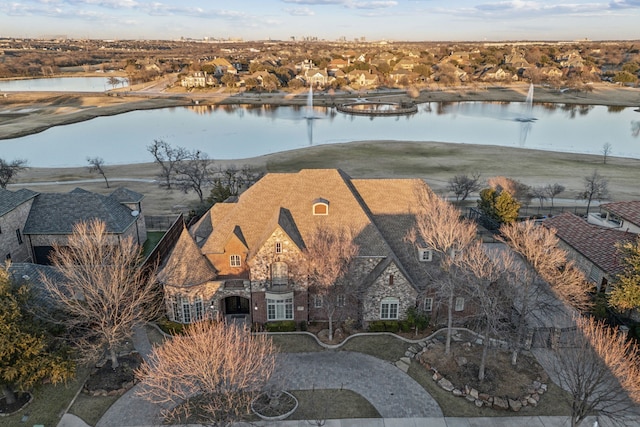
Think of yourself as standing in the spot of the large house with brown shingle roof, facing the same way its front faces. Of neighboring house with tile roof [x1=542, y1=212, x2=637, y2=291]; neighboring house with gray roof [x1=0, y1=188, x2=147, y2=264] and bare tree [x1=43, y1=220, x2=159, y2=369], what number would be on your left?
1

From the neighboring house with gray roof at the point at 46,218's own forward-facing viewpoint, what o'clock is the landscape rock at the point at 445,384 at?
The landscape rock is roughly at 11 o'clock from the neighboring house with gray roof.

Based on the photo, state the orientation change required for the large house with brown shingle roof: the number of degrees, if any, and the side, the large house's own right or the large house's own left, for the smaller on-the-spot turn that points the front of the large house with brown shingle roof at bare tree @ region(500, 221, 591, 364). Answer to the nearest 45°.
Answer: approximately 90° to the large house's own left

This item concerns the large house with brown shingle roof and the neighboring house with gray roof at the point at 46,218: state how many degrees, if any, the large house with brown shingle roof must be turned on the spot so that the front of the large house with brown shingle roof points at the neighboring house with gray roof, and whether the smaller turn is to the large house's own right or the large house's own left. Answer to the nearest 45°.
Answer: approximately 90° to the large house's own right

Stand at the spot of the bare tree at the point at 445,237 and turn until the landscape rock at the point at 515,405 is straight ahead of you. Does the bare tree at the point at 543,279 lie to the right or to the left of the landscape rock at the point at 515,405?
left

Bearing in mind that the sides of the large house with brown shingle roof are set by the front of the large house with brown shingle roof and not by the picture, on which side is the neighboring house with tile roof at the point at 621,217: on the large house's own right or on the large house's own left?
on the large house's own left

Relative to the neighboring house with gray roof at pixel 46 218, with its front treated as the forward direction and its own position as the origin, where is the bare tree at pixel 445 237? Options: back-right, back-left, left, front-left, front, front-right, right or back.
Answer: front-left

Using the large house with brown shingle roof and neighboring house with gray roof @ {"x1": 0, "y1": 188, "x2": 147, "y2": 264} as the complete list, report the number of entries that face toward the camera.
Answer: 2

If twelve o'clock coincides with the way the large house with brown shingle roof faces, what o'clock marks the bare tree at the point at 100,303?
The bare tree is roughly at 2 o'clock from the large house with brown shingle roof.

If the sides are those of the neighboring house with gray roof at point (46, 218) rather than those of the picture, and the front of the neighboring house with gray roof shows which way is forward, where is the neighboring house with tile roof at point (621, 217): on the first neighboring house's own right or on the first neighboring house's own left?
on the first neighboring house's own left

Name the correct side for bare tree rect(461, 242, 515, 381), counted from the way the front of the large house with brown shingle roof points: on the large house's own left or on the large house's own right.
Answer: on the large house's own left

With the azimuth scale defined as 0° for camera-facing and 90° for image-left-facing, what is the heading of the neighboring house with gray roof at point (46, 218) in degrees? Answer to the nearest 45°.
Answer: approximately 0°

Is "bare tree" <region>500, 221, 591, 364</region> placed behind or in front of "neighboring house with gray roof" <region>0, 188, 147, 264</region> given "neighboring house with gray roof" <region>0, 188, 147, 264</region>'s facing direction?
in front

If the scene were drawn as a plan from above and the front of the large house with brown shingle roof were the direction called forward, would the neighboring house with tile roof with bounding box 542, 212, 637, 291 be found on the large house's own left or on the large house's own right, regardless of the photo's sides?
on the large house's own left

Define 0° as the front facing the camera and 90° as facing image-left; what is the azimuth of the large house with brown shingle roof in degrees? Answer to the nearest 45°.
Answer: approximately 0°

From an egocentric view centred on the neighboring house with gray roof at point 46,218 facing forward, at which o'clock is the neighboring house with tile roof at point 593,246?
The neighboring house with tile roof is roughly at 10 o'clock from the neighboring house with gray roof.

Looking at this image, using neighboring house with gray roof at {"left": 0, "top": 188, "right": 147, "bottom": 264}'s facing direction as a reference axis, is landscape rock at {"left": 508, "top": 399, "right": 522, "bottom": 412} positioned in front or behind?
in front
